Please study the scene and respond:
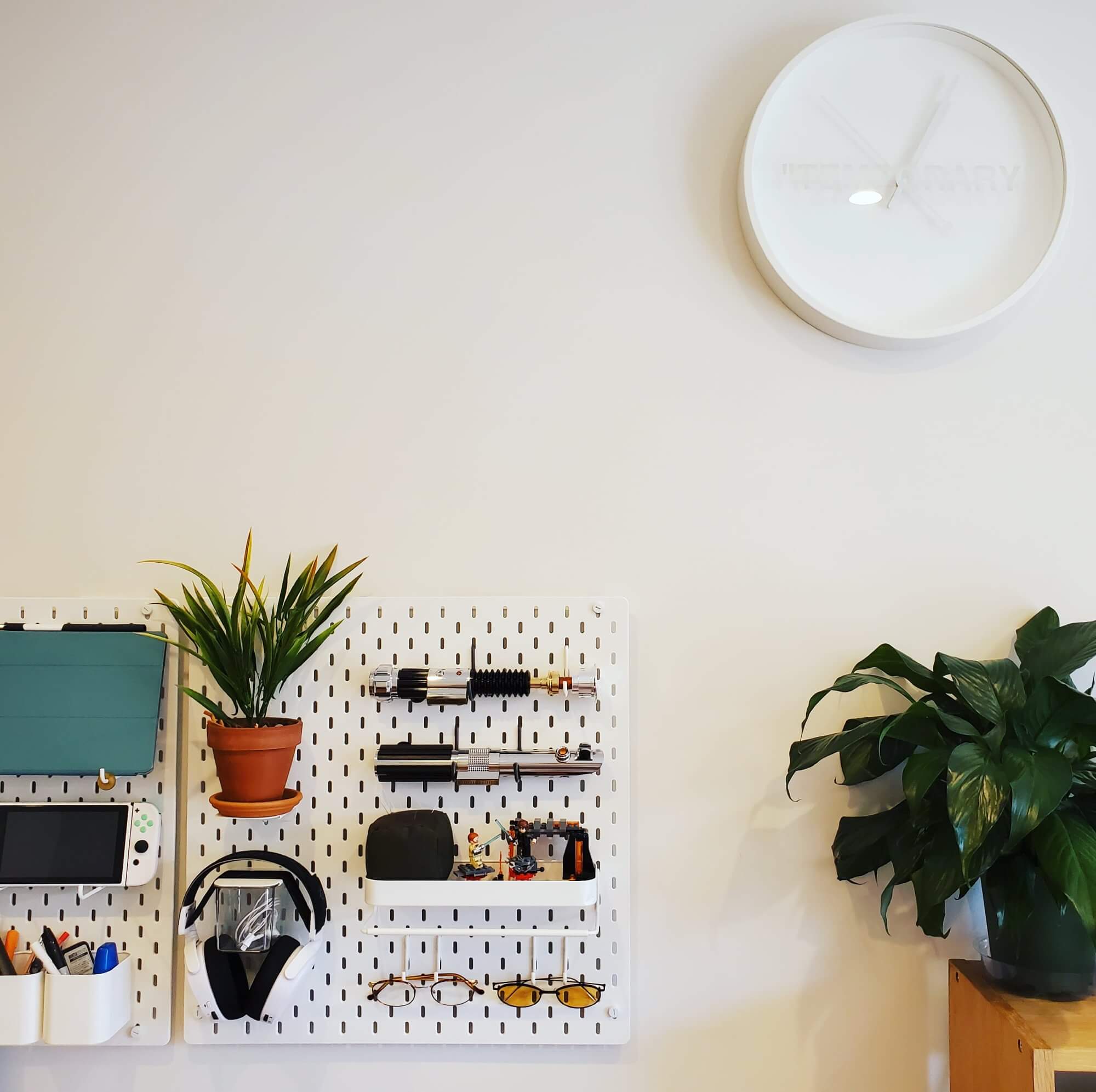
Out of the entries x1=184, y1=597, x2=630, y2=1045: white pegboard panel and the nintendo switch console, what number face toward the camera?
2

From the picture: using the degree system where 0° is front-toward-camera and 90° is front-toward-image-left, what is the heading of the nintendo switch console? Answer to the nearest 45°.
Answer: approximately 0°

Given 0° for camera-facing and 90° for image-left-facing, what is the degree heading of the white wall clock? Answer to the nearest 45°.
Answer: approximately 0°
